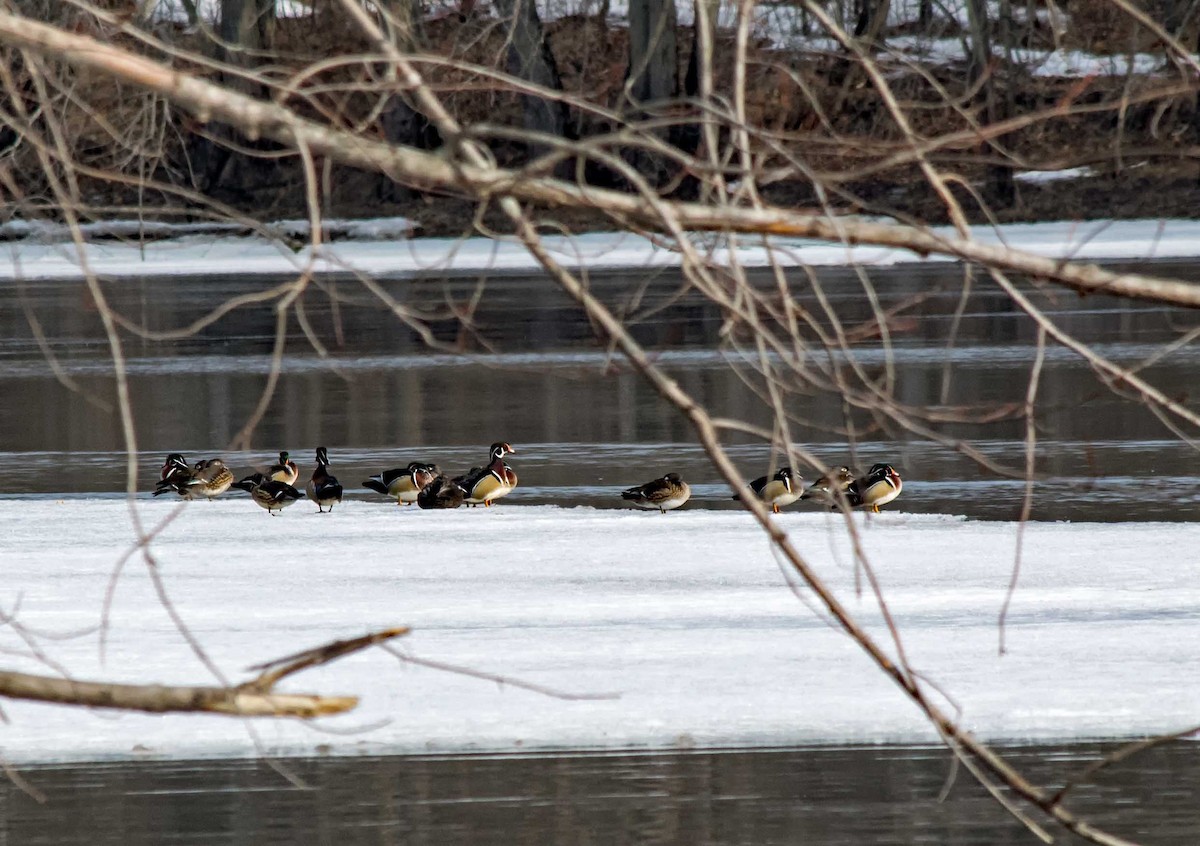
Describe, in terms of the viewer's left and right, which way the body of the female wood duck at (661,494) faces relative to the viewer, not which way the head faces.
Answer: facing to the right of the viewer

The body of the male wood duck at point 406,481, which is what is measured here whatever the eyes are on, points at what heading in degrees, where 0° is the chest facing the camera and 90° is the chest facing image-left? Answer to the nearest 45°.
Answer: approximately 270°

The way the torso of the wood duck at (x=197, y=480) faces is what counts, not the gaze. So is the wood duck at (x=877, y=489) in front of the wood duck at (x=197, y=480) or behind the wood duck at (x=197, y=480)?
in front

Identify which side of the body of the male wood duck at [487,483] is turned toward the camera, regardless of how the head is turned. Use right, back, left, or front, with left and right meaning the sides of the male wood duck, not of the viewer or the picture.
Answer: right

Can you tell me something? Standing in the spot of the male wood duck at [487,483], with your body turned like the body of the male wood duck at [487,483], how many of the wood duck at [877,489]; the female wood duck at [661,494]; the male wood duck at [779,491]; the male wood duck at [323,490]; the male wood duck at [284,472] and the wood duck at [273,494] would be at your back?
3

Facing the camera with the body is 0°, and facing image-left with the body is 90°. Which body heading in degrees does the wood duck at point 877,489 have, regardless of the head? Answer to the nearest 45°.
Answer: approximately 270°
